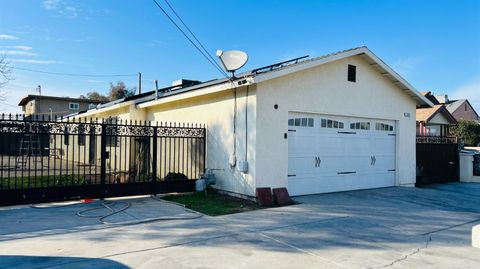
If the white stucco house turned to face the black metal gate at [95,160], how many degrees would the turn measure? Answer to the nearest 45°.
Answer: approximately 135° to its right

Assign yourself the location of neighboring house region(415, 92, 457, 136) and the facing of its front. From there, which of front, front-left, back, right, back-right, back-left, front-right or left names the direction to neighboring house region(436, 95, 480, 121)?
back-left

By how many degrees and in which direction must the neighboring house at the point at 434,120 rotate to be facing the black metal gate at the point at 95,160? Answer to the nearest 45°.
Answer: approximately 45° to its right

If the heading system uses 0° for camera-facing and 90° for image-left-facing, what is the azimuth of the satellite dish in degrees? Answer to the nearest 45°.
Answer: approximately 45°

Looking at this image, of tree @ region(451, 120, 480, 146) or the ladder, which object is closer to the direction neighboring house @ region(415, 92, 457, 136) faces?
the ladder

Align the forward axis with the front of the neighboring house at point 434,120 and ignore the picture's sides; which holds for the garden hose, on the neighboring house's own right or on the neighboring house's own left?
on the neighboring house's own right

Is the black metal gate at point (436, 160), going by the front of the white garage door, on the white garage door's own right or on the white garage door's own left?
on the white garage door's own left

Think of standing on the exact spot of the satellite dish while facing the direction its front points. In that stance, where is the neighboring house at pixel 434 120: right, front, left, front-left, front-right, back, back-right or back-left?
back

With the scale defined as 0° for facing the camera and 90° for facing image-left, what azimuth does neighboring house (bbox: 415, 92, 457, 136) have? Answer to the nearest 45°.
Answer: approximately 315°
